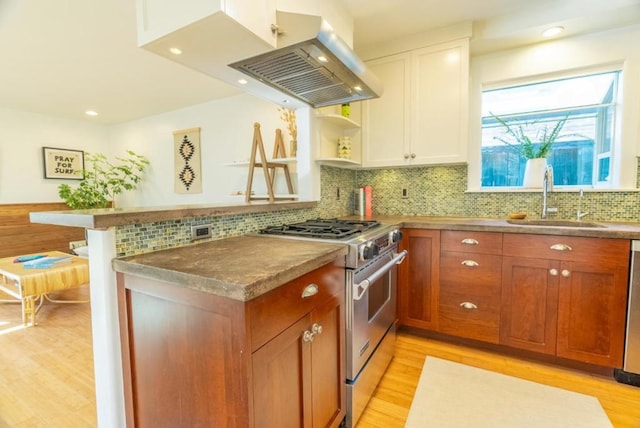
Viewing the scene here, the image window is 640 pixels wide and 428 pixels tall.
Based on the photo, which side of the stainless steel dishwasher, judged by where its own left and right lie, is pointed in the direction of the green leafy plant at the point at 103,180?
right

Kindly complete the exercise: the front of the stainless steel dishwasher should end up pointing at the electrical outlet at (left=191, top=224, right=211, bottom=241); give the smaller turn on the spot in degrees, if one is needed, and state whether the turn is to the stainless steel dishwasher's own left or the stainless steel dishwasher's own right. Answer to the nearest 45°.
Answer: approximately 45° to the stainless steel dishwasher's own right

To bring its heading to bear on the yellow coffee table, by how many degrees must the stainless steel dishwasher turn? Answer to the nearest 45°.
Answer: approximately 45° to its right

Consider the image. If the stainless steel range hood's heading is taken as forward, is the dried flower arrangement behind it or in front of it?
behind

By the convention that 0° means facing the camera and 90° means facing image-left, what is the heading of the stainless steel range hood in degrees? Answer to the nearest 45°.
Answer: approximately 315°

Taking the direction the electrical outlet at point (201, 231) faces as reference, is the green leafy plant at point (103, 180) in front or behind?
behind
